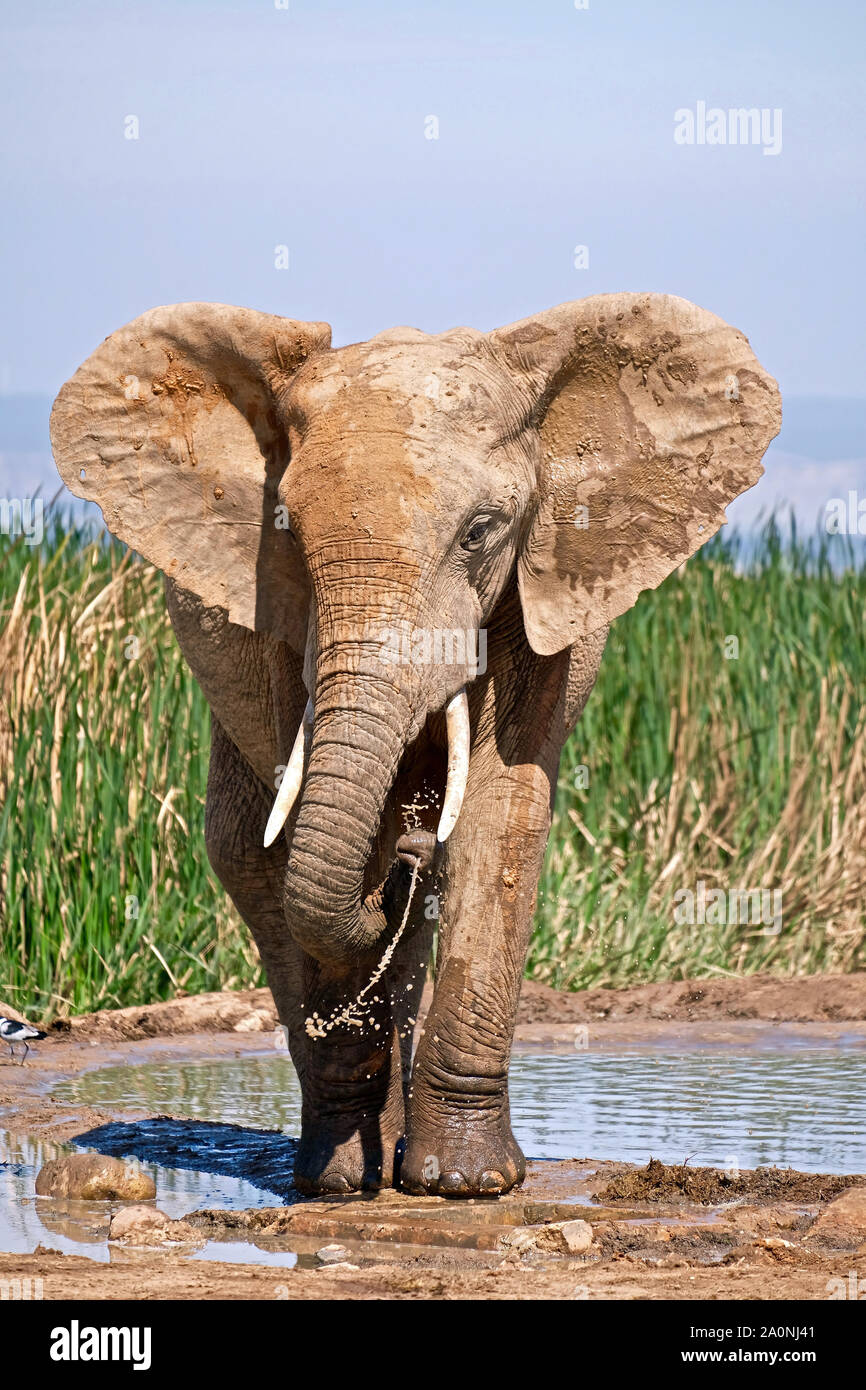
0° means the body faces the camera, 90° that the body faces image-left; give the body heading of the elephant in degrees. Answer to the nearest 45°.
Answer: approximately 0°

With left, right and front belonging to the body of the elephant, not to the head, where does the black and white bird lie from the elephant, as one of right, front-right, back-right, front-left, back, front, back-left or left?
back-right

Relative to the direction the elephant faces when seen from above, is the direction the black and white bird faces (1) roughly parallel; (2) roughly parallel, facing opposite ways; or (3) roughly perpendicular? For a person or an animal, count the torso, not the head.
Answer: roughly perpendicular
